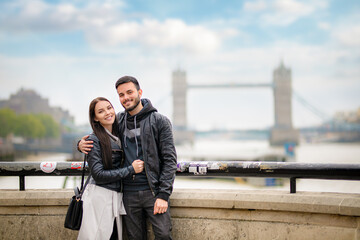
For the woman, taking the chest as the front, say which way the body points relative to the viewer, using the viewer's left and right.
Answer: facing the viewer and to the right of the viewer
